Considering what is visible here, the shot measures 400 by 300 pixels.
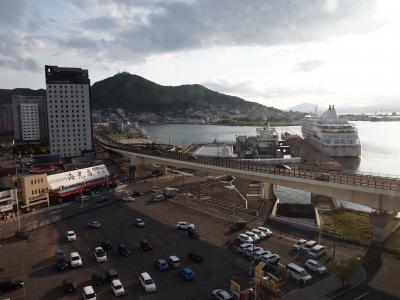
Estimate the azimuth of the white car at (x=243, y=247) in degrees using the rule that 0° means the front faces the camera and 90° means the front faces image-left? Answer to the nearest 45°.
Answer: approximately 45°

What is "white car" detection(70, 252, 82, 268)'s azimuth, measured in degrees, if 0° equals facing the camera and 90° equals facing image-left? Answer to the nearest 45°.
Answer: approximately 0°

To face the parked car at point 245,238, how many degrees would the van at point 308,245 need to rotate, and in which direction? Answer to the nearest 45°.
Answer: approximately 45° to its right

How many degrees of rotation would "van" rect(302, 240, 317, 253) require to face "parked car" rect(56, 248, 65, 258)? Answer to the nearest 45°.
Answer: approximately 45° to its right

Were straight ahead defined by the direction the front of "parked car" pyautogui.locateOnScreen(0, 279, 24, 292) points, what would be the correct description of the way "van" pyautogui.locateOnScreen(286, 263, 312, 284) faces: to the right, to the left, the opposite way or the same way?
to the right

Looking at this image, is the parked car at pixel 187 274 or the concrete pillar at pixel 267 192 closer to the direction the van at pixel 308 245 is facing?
the parked car

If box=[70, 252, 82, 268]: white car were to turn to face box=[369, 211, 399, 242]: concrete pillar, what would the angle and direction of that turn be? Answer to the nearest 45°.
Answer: approximately 90° to its left

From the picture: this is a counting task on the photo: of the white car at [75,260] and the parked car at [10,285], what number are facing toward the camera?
1
